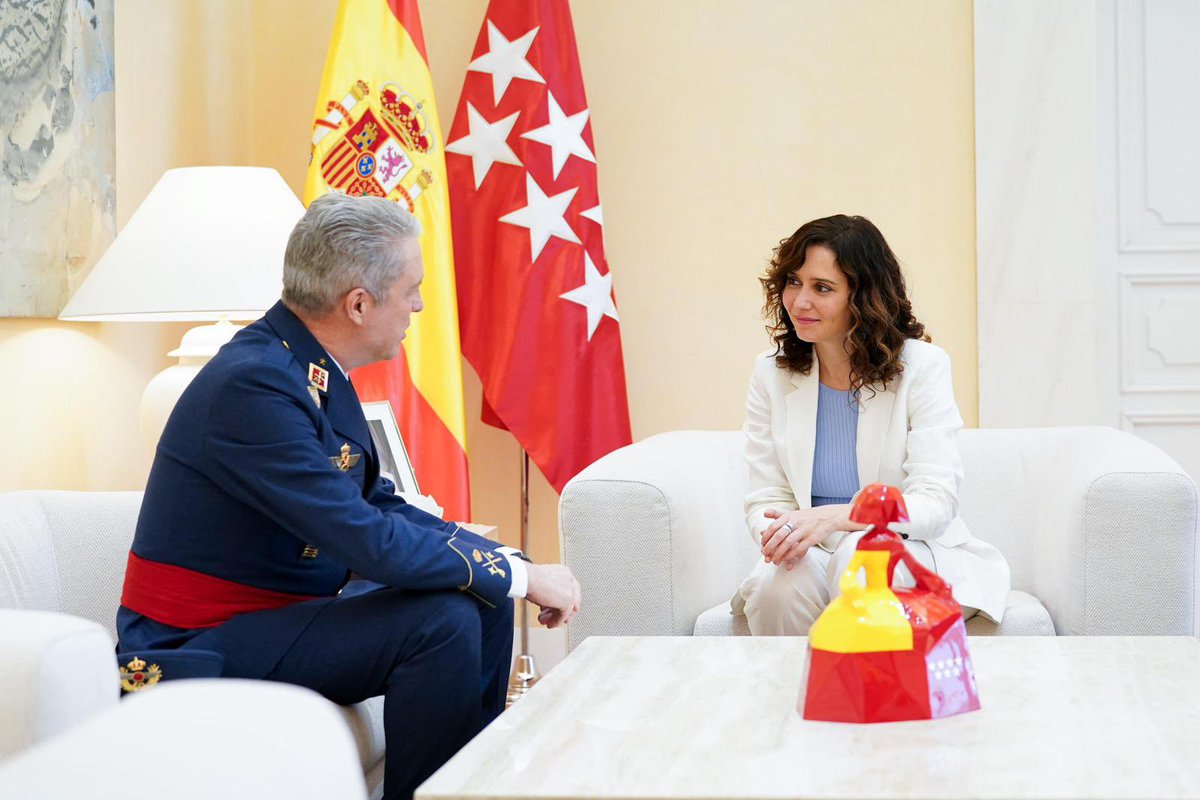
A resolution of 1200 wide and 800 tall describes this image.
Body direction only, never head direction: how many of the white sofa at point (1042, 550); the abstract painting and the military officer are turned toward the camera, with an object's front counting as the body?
2

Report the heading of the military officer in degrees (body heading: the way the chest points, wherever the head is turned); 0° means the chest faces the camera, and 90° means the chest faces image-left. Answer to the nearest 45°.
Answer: approximately 270°

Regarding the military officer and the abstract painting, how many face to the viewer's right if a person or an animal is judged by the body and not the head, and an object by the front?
1

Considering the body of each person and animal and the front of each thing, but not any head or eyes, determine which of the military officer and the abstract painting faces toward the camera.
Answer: the abstract painting

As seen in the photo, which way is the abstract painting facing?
toward the camera

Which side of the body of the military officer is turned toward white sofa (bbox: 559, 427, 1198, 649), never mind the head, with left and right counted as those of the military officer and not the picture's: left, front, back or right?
front

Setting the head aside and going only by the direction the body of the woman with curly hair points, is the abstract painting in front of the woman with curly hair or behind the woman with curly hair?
in front

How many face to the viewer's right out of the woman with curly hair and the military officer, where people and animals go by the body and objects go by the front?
1

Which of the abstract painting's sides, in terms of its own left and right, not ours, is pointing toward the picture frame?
left

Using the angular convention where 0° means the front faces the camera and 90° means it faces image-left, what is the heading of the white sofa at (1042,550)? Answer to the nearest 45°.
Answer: approximately 0°

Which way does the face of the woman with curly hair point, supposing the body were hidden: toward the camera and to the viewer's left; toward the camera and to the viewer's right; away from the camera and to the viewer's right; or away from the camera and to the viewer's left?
toward the camera and to the viewer's left

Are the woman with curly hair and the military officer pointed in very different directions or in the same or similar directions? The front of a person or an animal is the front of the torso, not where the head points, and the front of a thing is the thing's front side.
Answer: very different directions
